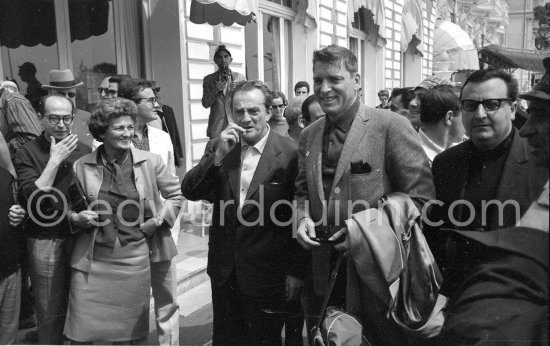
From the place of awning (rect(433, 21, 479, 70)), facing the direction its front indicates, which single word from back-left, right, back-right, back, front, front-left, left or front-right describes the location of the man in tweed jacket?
front-right

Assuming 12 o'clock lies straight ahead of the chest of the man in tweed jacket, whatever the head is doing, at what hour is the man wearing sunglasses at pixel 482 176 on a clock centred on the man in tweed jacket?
The man wearing sunglasses is roughly at 8 o'clock from the man in tweed jacket.

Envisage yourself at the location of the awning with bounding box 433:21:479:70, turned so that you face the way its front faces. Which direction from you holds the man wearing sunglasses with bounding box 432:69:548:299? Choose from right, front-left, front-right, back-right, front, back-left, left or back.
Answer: front-right

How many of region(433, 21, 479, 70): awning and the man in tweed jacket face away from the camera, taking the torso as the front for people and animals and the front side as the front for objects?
0

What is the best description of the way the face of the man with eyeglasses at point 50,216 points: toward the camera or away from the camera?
toward the camera

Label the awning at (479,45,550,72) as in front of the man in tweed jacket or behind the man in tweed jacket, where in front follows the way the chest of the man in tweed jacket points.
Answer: behind

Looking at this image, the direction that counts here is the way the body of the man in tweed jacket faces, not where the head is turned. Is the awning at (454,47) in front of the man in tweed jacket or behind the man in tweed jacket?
behind

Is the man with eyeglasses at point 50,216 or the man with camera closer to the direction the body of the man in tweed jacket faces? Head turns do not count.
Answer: the man with eyeglasses

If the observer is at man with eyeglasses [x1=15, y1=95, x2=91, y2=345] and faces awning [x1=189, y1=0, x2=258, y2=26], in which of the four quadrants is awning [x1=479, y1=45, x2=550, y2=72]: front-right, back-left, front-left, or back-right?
front-right

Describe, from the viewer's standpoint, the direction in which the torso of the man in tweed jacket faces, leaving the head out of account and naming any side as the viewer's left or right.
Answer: facing the viewer and to the left of the viewer
